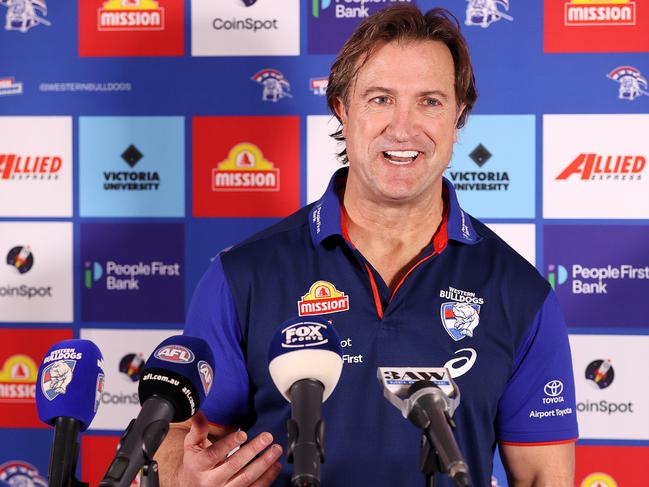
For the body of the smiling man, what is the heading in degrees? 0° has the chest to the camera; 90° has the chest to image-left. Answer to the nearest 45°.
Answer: approximately 0°

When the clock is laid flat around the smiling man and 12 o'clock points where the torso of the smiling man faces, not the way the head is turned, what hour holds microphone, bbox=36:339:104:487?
The microphone is roughly at 1 o'clock from the smiling man.

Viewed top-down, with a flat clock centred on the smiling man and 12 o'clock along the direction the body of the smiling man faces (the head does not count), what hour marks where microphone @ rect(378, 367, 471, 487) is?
The microphone is roughly at 12 o'clock from the smiling man.

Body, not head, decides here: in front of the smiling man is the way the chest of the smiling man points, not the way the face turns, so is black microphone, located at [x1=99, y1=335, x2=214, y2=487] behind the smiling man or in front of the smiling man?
in front
